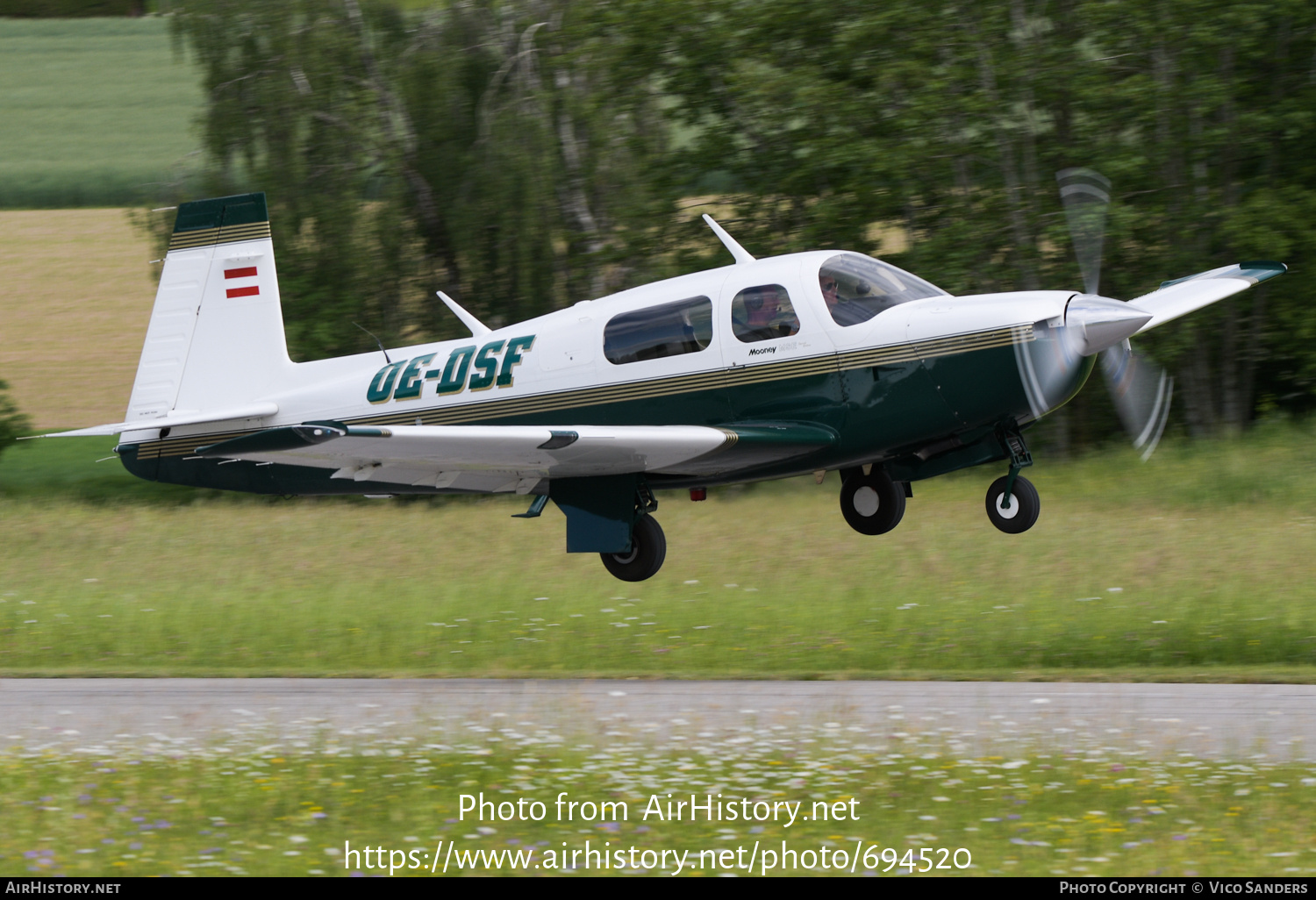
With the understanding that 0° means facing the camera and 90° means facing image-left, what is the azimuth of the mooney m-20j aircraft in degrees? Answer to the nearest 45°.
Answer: approximately 315°
